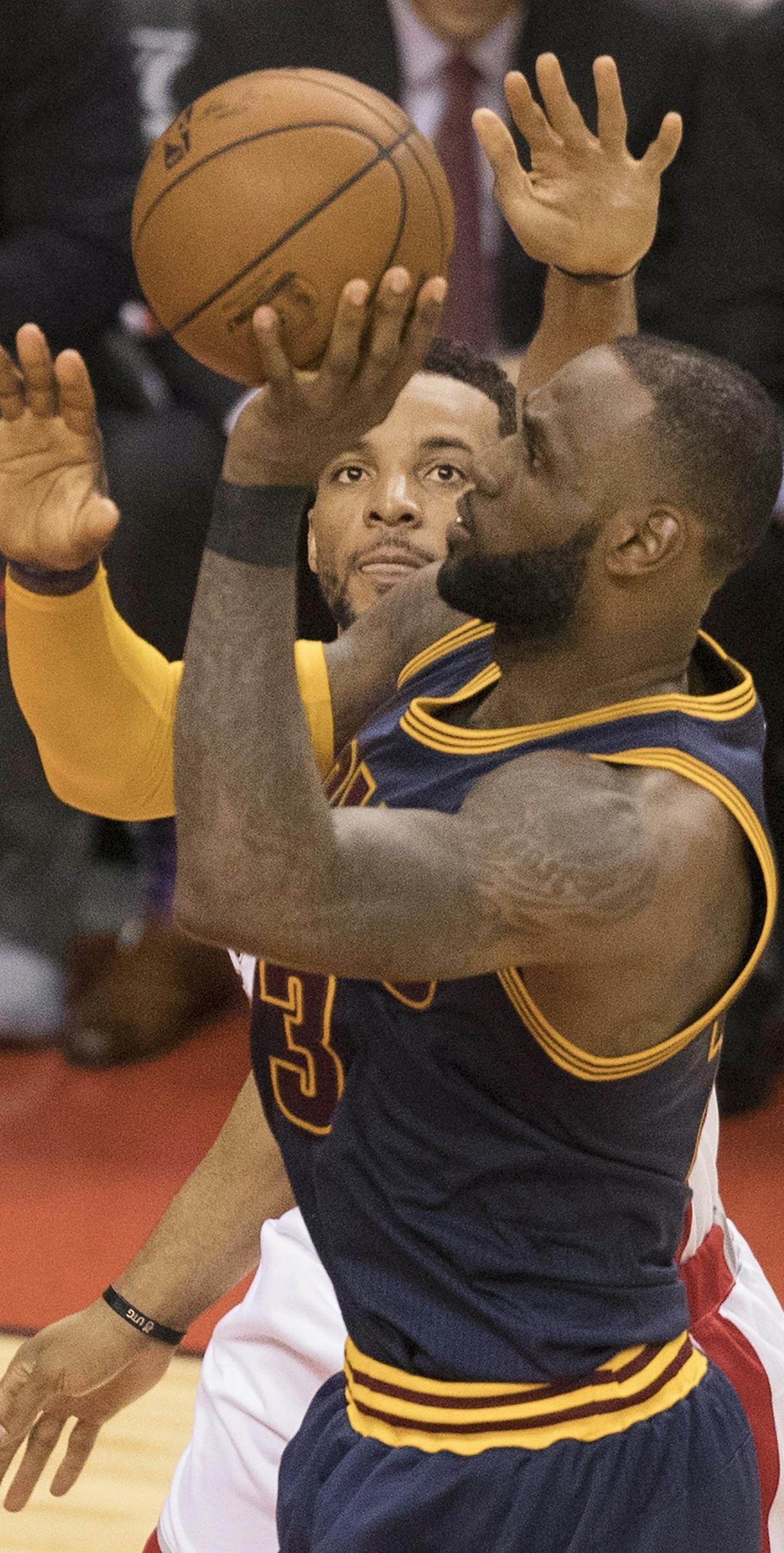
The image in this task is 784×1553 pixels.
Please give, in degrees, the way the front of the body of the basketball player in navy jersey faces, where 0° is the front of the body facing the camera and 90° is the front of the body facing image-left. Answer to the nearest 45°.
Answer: approximately 90°

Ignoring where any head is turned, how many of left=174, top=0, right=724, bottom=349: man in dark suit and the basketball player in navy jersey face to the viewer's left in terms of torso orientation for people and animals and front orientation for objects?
1

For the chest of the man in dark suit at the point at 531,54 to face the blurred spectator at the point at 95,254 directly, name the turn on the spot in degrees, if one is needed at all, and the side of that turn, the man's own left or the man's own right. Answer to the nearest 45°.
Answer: approximately 90° to the man's own right

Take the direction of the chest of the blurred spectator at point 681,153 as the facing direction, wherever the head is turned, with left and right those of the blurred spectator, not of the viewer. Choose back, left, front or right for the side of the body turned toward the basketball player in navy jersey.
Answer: front

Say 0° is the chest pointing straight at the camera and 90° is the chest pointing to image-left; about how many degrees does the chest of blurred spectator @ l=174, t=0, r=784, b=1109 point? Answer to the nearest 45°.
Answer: approximately 0°

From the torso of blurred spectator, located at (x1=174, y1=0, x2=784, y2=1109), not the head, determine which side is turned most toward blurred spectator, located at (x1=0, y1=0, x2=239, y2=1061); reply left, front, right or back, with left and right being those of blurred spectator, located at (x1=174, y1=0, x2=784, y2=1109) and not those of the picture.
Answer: right

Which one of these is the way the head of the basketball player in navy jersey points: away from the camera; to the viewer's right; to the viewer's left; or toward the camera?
to the viewer's left

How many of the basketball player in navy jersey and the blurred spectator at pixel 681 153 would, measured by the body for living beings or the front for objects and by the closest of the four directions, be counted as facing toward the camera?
1

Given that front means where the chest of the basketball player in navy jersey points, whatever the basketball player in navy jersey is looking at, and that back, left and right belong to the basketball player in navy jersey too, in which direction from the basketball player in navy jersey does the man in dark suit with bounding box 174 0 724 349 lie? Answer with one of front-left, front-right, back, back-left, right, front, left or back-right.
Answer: right

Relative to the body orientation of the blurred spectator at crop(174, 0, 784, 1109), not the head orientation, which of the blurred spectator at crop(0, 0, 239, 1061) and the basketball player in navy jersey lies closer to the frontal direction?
the basketball player in navy jersey
